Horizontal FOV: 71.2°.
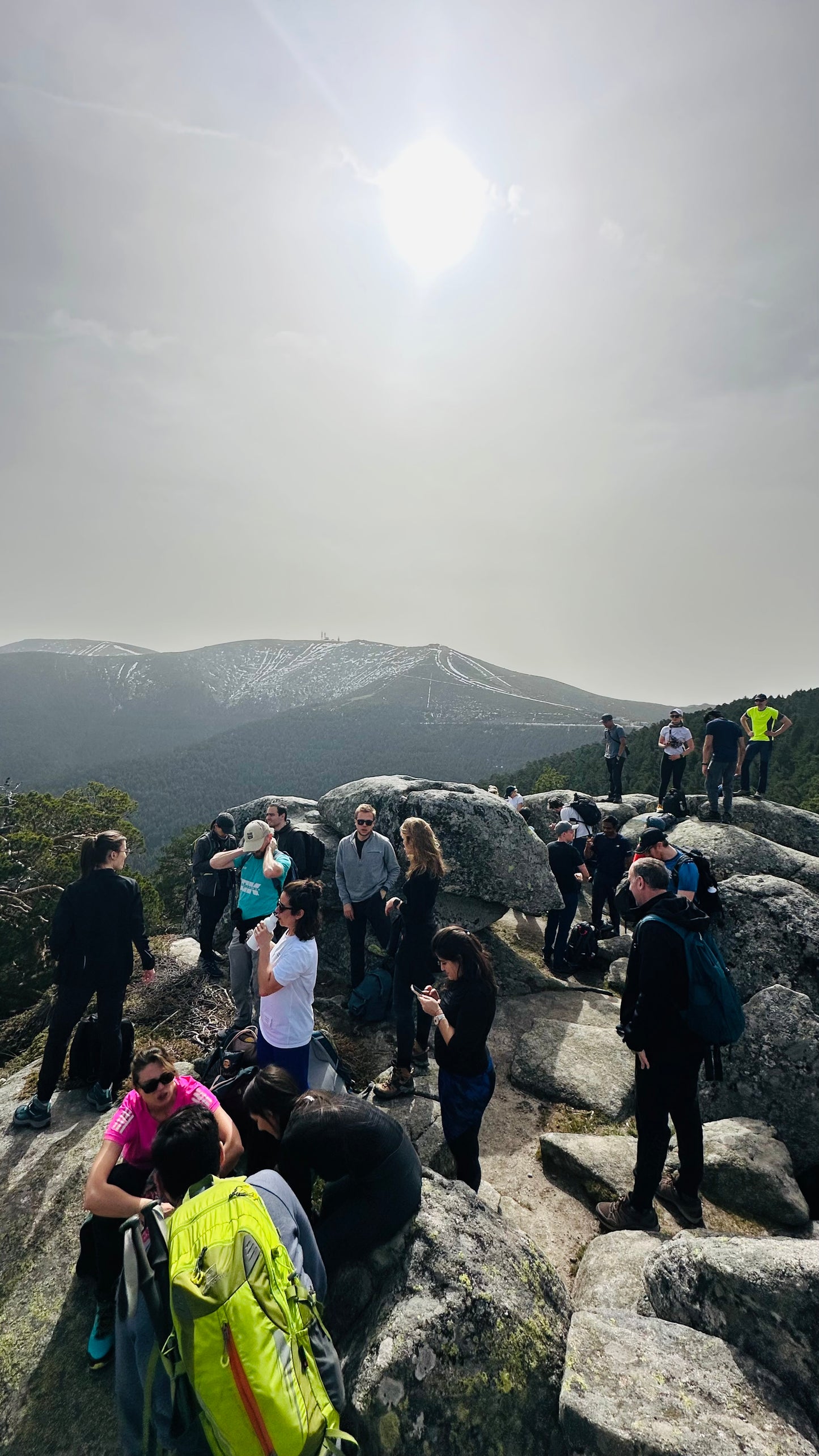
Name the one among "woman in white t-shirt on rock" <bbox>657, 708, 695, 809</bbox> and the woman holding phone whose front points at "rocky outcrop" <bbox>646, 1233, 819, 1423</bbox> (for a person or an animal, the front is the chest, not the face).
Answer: the woman in white t-shirt on rock

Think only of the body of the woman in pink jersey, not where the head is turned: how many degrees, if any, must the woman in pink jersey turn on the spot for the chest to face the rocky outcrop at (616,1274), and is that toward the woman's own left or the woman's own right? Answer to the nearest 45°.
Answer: approximately 90° to the woman's own left

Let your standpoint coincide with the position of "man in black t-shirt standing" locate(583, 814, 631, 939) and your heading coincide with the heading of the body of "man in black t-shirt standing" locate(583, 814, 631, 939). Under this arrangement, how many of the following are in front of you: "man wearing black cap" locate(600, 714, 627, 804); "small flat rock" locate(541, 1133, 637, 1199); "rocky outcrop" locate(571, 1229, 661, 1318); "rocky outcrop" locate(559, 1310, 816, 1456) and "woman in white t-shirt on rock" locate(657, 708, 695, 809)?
3

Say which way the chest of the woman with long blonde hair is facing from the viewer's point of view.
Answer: to the viewer's left

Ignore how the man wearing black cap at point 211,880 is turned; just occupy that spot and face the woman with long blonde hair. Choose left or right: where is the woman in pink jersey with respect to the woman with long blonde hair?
right

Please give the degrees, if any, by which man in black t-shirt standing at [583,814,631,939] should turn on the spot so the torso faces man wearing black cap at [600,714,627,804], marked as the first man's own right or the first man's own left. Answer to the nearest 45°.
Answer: approximately 180°

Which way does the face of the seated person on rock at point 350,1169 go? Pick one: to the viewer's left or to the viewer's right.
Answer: to the viewer's left

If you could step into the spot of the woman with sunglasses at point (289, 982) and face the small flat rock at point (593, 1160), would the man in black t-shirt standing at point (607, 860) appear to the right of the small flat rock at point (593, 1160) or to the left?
left

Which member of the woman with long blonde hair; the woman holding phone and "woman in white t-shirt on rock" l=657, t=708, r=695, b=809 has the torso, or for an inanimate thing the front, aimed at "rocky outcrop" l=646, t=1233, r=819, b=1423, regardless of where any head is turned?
the woman in white t-shirt on rock

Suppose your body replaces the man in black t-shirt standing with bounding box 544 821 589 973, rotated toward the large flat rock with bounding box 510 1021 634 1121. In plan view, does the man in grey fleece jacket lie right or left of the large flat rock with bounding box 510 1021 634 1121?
right

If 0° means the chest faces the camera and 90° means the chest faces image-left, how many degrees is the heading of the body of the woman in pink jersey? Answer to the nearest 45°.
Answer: approximately 0°

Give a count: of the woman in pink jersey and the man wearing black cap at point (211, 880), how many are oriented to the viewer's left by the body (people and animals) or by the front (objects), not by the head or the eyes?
0
